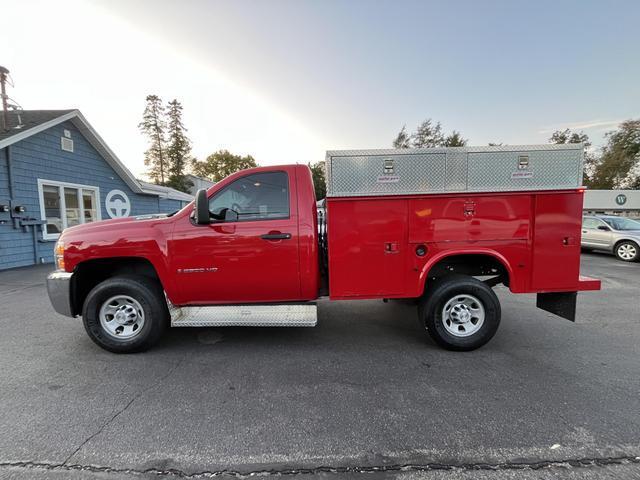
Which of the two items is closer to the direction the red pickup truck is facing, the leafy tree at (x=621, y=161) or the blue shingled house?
the blue shingled house

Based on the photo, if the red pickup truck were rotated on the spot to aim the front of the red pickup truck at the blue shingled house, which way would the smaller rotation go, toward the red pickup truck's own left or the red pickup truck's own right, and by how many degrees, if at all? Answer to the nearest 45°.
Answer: approximately 45° to the red pickup truck's own right

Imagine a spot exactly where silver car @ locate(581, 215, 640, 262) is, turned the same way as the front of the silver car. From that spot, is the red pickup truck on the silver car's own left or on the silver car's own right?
on the silver car's own right

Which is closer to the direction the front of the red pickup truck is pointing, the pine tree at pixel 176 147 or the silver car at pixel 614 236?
the pine tree

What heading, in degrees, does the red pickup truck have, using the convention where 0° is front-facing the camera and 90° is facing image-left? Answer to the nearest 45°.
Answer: approximately 90°

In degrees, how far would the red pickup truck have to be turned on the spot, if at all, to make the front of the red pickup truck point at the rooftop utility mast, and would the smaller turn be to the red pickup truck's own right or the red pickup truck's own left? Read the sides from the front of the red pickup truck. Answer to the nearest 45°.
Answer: approximately 45° to the red pickup truck's own right

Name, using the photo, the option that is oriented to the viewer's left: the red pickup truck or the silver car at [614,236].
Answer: the red pickup truck

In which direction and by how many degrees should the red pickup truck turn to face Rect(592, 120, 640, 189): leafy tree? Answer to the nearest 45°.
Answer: approximately 135° to its right

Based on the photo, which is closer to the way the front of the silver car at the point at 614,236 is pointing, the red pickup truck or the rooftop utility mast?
the red pickup truck
